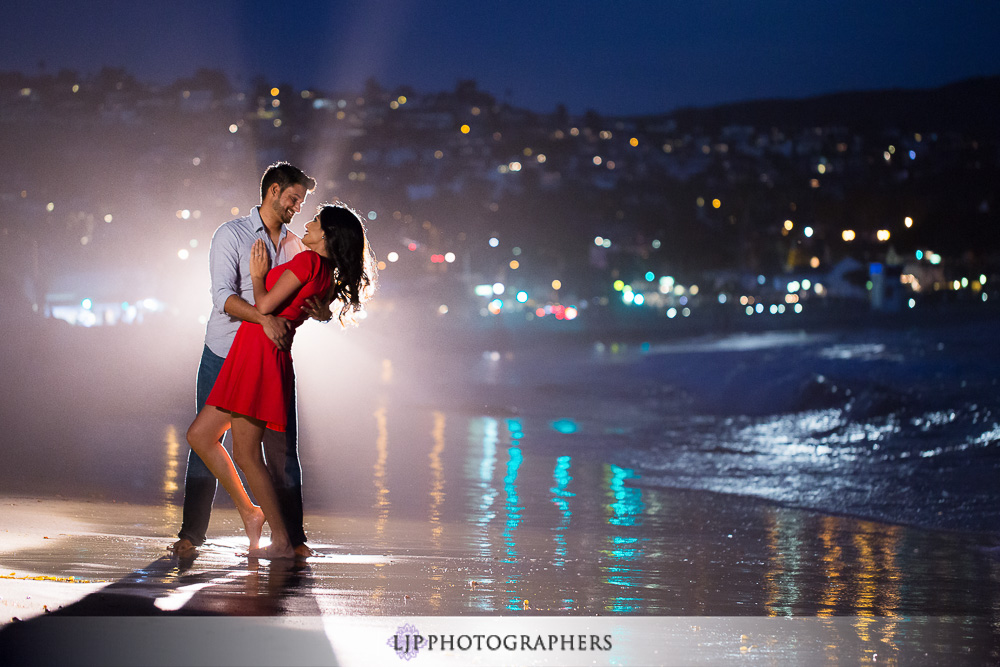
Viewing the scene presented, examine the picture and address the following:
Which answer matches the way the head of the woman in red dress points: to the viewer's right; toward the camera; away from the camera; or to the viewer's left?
to the viewer's left

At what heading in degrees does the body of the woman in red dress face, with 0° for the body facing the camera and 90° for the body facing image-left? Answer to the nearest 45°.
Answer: approximately 90°

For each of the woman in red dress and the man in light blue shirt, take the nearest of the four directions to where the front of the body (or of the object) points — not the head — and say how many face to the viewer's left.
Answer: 1

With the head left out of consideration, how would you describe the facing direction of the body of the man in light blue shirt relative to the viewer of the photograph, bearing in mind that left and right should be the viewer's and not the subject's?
facing the viewer and to the right of the viewer
